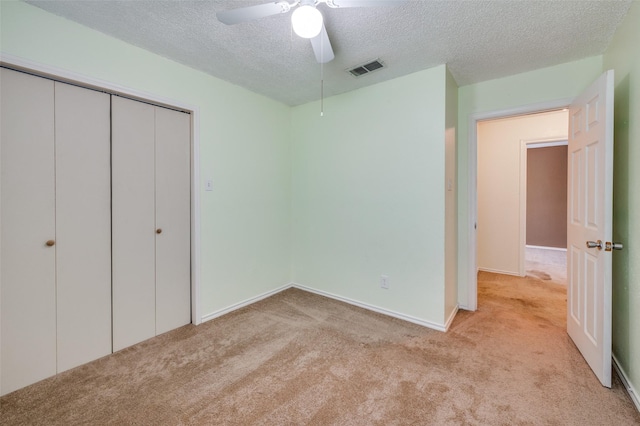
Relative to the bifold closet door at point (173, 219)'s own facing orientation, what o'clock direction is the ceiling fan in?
The ceiling fan is roughly at 1 o'clock from the bifold closet door.

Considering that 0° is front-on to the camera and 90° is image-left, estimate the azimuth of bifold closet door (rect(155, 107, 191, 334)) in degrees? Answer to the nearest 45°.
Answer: approximately 315°

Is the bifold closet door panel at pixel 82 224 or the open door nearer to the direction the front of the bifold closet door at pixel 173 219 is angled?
the open door

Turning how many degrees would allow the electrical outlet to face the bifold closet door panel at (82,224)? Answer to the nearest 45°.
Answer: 0° — it already faces it

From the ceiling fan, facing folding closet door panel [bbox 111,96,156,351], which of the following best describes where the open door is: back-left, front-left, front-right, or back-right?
back-right

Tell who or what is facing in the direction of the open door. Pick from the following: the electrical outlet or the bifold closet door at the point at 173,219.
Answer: the bifold closet door

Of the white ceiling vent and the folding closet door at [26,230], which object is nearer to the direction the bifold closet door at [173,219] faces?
the white ceiling vent

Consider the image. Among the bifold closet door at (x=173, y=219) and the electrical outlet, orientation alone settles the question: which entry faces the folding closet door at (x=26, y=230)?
the electrical outlet

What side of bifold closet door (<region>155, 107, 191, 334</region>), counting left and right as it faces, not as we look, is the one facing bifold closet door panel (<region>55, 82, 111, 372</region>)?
right

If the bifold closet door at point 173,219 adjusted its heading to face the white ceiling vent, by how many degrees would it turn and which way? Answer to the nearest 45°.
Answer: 0° — it already faces it

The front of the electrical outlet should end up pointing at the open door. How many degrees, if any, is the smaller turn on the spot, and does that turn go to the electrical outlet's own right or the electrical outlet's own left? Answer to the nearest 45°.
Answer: approximately 90° to the electrical outlet's own left
